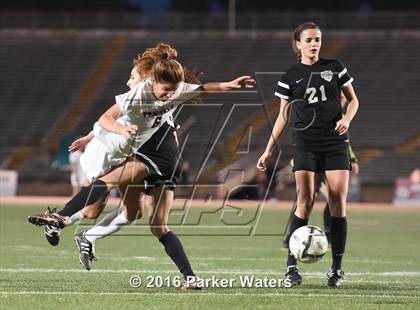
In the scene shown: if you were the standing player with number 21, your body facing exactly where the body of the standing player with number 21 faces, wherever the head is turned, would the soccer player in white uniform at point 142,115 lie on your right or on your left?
on your right

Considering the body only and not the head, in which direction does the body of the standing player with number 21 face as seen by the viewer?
toward the camera

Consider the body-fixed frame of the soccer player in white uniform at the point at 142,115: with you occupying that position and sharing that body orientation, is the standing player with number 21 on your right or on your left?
on your left

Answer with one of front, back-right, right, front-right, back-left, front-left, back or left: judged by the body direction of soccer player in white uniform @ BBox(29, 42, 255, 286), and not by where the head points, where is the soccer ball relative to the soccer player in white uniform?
left
